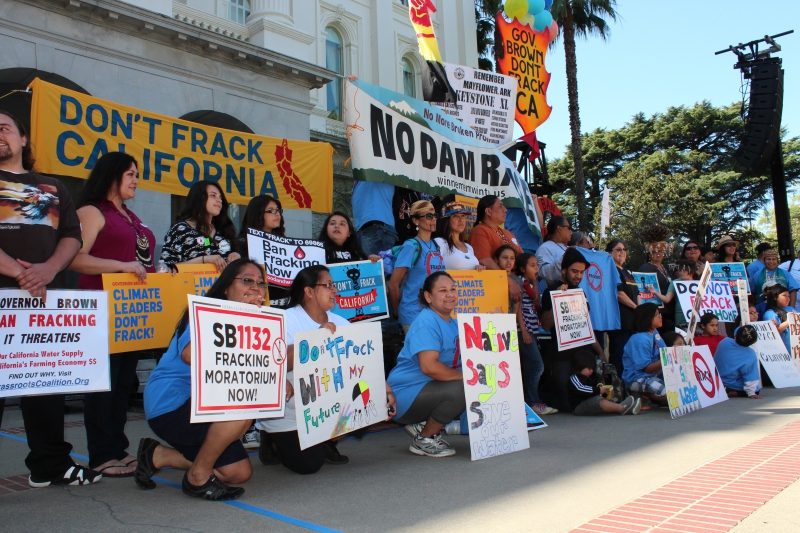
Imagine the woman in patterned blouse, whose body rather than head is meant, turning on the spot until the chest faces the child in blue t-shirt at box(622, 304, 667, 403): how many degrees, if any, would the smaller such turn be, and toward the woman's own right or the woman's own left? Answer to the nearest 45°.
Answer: approximately 45° to the woman's own left

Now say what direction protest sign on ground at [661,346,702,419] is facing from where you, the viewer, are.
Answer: facing the viewer and to the right of the viewer

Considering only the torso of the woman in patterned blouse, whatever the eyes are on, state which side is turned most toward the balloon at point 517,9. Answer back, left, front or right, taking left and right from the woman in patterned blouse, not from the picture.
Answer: left

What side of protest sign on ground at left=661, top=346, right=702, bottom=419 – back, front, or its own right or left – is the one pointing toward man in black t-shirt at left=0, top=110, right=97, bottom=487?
right

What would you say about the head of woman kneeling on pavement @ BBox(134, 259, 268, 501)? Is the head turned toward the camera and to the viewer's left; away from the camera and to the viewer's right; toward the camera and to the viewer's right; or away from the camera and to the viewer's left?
toward the camera and to the viewer's right

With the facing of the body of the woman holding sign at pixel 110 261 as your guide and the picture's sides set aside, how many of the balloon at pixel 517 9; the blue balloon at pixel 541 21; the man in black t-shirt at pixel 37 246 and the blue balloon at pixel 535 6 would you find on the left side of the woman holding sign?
3

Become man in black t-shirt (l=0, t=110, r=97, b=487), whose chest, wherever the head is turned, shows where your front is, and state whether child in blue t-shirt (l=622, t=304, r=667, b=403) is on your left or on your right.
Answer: on your left

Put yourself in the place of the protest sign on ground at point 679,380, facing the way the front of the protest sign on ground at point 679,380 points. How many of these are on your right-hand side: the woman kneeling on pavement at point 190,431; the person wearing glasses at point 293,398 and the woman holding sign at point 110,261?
3

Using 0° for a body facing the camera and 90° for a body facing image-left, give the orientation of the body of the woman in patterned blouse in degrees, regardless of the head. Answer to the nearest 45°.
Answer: approximately 315°

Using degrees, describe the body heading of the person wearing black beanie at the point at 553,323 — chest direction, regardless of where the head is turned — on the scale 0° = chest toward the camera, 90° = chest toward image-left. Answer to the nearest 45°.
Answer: approximately 315°

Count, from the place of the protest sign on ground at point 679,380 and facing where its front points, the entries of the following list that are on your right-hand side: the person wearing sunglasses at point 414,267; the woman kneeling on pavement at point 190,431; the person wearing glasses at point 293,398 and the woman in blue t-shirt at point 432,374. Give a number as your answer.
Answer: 4
